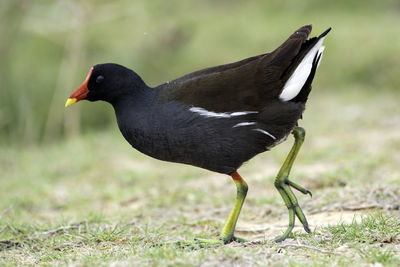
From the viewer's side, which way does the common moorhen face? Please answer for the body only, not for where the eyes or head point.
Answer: to the viewer's left
